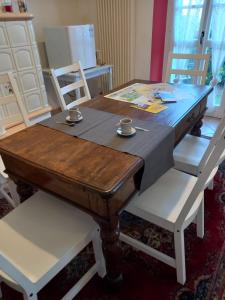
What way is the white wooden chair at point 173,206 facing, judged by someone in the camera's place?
facing away from the viewer and to the left of the viewer

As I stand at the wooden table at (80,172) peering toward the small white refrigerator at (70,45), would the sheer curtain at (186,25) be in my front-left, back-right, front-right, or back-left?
front-right

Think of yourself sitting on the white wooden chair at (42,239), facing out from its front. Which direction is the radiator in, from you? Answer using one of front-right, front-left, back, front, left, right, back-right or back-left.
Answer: front

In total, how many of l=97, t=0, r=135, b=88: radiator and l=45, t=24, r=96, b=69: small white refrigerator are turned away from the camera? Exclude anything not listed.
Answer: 0

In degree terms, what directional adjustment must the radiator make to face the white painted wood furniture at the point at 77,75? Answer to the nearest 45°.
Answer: approximately 90° to its right

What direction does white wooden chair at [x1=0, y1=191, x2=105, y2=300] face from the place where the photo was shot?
facing away from the viewer and to the right of the viewer

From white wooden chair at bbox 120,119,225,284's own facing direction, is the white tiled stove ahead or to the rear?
ahead

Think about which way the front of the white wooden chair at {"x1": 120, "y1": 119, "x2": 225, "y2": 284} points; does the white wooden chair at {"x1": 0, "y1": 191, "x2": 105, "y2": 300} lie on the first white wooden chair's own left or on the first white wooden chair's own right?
on the first white wooden chair's own left

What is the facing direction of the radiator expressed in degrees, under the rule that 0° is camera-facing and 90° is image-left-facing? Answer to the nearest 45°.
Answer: approximately 315°

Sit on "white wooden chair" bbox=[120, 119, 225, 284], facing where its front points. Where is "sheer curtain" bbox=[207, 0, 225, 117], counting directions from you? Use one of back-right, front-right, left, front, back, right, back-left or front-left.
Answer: front-right

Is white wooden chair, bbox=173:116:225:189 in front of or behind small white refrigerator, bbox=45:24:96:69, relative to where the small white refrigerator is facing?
in front
